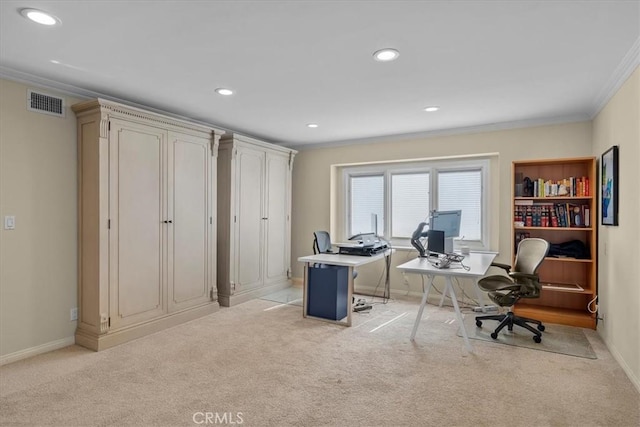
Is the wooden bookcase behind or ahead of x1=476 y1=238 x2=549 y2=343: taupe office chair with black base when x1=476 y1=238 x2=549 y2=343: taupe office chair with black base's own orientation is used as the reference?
behind

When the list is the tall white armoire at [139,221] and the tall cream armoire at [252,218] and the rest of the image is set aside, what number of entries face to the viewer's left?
0

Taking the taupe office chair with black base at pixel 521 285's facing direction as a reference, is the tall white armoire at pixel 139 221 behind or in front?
in front

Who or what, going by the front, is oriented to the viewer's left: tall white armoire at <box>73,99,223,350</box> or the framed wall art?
the framed wall art

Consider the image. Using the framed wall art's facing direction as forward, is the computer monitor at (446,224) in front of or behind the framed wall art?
in front

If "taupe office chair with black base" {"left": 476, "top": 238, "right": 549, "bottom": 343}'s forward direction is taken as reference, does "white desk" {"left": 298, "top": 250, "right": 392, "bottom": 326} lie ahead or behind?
ahead

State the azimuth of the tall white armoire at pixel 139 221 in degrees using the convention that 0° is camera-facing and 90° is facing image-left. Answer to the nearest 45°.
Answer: approximately 315°

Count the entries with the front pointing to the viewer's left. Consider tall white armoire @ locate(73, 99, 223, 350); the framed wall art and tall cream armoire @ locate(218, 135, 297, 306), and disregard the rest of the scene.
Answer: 1

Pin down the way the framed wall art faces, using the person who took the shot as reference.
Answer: facing to the left of the viewer

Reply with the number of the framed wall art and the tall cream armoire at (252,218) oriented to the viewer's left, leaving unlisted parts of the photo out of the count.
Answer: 1

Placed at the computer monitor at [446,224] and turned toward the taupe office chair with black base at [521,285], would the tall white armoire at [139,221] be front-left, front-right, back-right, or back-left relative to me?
back-right

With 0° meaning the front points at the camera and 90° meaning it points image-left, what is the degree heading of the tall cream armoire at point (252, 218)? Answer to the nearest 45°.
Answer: approximately 315°

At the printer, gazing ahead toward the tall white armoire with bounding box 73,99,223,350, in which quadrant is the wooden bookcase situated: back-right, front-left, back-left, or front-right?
back-left

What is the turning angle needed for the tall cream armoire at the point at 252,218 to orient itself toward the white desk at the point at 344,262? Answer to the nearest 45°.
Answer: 0° — it already faces it

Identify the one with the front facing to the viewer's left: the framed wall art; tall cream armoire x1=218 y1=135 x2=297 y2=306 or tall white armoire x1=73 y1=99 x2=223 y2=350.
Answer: the framed wall art
